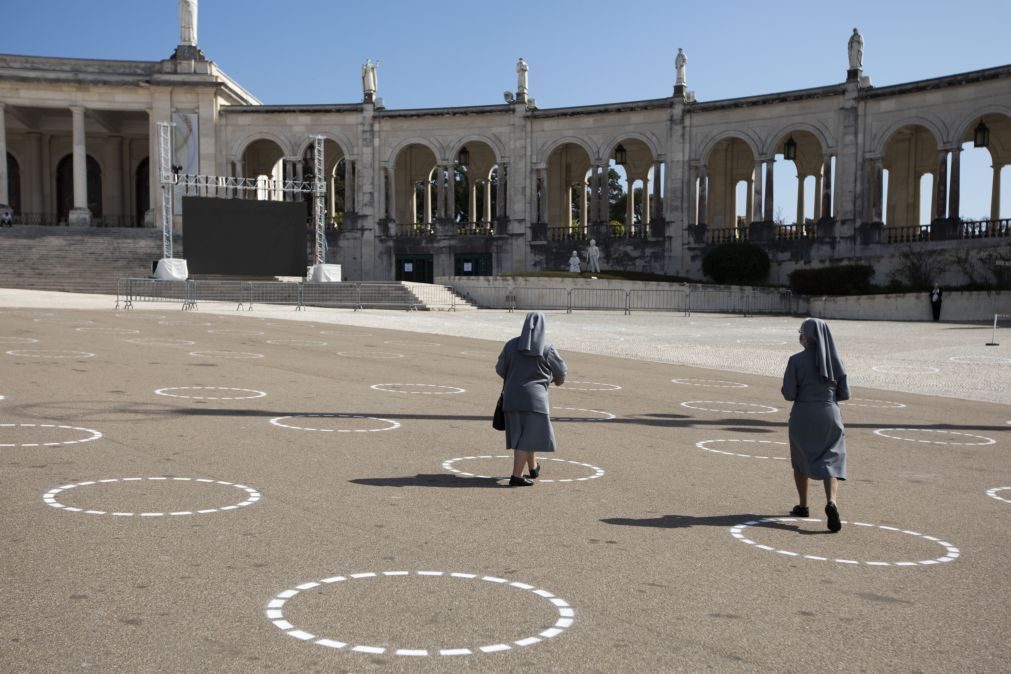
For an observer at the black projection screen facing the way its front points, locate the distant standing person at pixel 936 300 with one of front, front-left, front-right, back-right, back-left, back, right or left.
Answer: front-left

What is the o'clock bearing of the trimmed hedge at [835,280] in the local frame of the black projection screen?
The trimmed hedge is roughly at 10 o'clock from the black projection screen.

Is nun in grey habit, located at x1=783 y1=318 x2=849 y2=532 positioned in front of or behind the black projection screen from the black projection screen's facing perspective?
in front

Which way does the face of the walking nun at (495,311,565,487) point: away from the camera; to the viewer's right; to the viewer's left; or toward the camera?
away from the camera

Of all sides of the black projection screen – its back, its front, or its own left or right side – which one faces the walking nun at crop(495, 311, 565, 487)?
front

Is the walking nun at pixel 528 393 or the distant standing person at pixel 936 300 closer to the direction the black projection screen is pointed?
the walking nun

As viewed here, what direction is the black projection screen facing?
toward the camera

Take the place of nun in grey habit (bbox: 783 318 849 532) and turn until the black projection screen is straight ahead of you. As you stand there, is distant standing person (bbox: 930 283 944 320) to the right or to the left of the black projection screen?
right
